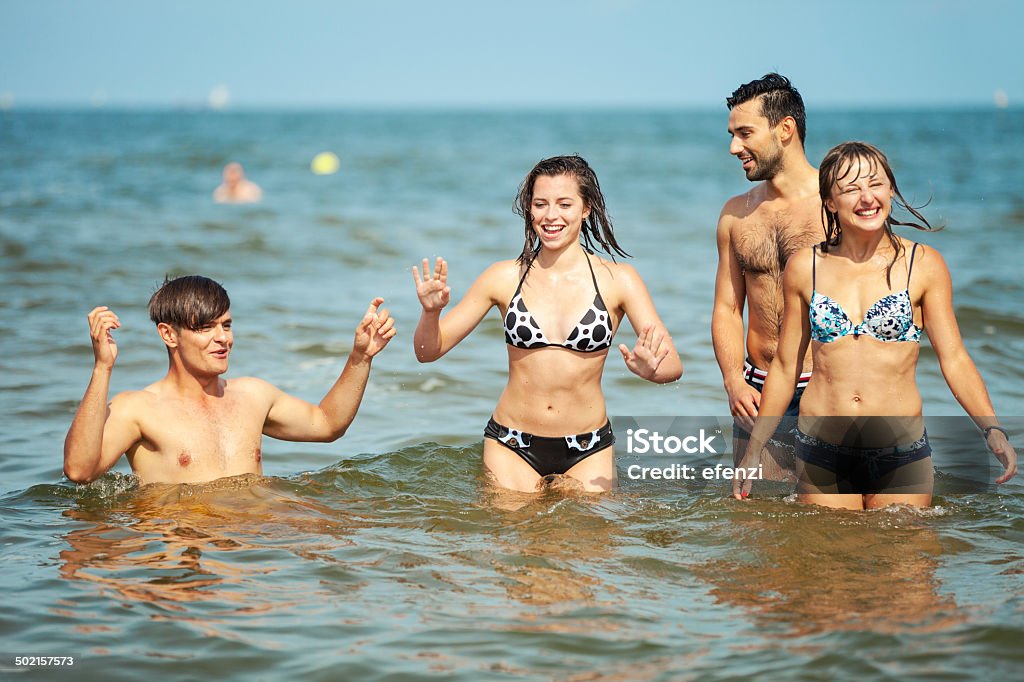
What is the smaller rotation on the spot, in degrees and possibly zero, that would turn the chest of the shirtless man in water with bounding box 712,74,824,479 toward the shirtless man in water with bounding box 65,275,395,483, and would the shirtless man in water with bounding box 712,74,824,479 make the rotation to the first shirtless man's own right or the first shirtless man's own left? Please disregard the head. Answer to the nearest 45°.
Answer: approximately 90° to the first shirtless man's own right

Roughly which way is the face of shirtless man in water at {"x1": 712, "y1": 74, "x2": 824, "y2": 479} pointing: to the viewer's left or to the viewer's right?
to the viewer's left

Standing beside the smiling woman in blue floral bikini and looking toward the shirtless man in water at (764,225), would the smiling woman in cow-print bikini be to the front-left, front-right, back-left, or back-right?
front-left

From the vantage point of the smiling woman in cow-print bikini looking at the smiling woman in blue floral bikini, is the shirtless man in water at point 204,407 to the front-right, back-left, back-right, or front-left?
back-right

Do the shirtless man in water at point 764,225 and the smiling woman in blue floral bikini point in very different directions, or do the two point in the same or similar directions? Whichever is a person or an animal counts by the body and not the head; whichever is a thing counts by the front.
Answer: same or similar directions

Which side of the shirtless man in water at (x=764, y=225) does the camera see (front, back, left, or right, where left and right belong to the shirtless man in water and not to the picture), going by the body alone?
front

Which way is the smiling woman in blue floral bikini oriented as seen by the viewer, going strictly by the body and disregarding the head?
toward the camera

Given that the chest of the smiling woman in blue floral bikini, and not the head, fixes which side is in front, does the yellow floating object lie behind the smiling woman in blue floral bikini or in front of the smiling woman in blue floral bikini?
behind

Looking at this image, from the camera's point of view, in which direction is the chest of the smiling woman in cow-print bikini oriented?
toward the camera

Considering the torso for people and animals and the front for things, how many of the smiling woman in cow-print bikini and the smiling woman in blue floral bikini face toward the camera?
2

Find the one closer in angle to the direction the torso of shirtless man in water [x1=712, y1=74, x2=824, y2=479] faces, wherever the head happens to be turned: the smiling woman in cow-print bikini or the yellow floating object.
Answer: the smiling woman in cow-print bikini

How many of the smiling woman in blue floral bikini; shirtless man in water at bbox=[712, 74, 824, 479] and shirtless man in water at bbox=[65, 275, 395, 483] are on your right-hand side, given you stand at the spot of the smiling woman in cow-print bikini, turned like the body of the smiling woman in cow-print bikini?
1

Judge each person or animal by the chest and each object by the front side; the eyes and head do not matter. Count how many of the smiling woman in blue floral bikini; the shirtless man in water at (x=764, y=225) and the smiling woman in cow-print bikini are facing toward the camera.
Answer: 3
